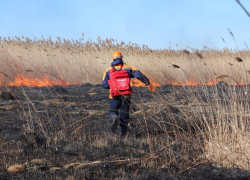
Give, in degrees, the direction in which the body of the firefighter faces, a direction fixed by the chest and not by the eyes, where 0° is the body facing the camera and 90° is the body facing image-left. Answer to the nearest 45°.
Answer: approximately 180°
